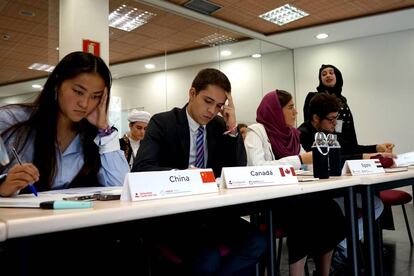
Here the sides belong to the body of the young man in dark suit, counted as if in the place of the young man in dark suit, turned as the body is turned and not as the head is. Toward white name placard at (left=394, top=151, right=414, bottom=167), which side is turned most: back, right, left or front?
left

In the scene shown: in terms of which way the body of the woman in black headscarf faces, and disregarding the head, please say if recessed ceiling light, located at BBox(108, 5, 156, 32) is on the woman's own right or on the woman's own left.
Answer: on the woman's own right

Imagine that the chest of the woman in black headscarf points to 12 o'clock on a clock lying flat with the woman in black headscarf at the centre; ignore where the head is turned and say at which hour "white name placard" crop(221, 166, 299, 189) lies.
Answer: The white name placard is roughly at 12 o'clock from the woman in black headscarf.

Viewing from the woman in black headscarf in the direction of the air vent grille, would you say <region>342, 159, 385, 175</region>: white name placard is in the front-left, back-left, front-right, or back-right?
back-left

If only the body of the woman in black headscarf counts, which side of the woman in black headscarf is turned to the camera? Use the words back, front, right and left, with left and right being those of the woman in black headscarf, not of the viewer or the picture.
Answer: front

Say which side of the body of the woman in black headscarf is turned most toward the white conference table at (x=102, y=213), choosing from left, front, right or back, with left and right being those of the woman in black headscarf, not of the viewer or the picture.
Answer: front
